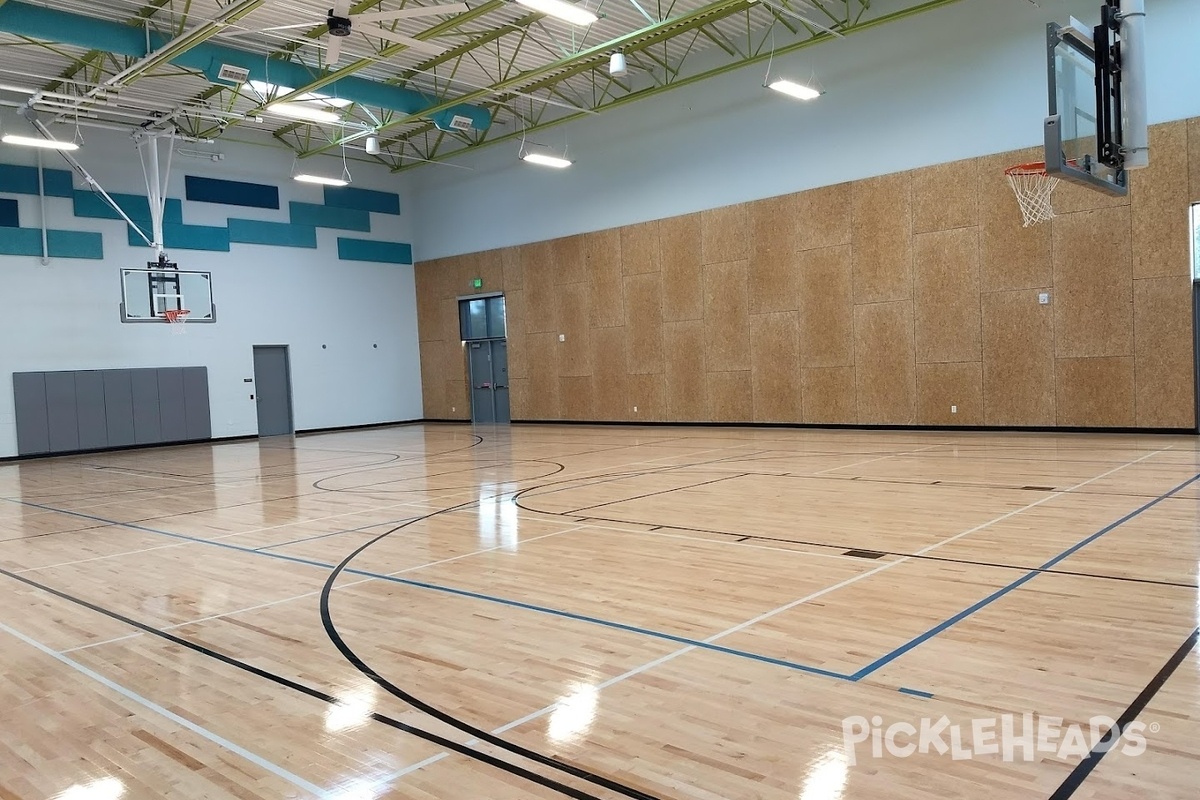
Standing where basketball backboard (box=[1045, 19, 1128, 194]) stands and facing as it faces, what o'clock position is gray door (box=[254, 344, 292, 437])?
The gray door is roughly at 11 o'clock from the basketball backboard.

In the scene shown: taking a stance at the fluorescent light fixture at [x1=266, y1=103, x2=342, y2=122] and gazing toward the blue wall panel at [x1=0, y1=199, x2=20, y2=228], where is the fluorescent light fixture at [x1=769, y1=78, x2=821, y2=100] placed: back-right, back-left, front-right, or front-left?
back-right

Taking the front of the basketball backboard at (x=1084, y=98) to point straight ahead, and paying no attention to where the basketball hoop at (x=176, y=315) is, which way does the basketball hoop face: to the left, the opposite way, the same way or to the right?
the opposite way

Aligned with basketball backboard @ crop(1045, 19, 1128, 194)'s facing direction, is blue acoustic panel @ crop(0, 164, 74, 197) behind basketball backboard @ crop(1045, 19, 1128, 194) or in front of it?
in front

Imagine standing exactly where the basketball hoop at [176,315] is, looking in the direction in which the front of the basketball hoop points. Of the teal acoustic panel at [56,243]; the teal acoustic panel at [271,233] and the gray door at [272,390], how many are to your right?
1

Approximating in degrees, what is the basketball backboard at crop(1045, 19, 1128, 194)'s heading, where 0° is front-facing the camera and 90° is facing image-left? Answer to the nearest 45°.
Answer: approximately 135°

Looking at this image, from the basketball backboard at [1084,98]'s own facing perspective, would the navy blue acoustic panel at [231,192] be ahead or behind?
ahead

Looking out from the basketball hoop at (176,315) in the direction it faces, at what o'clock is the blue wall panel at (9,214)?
The blue wall panel is roughly at 3 o'clock from the basketball hoop.

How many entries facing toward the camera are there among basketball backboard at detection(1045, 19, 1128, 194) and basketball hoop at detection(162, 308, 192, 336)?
1

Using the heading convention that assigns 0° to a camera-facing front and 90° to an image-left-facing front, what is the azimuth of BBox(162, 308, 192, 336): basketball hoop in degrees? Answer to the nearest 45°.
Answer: approximately 0°

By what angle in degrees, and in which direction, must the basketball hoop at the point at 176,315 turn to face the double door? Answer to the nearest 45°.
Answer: approximately 90° to its left
